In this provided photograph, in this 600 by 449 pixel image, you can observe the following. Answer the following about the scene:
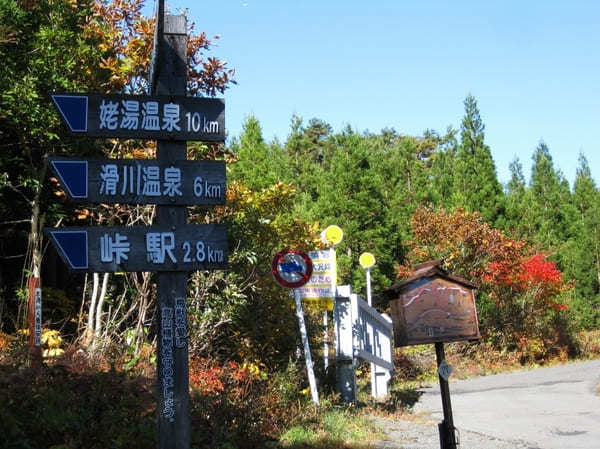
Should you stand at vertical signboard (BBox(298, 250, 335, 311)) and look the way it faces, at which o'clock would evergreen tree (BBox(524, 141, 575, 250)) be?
The evergreen tree is roughly at 7 o'clock from the vertical signboard.

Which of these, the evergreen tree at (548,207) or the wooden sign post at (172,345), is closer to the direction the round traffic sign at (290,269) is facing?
the wooden sign post

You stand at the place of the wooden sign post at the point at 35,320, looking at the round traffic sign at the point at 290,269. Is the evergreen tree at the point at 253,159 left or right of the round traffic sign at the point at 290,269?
left

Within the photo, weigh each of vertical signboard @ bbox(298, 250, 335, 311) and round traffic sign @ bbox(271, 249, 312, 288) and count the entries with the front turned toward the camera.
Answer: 2

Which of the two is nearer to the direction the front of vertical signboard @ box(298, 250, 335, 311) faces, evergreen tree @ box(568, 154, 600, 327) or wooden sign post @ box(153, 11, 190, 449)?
the wooden sign post

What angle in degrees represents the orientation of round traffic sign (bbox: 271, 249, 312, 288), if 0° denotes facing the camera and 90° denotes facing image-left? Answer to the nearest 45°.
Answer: approximately 0°

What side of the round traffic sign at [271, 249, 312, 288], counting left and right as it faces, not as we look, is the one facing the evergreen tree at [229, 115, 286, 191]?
back

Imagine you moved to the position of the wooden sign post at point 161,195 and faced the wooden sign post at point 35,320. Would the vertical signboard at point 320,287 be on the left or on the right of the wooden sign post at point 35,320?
right

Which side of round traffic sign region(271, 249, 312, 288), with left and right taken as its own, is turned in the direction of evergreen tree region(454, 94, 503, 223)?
back

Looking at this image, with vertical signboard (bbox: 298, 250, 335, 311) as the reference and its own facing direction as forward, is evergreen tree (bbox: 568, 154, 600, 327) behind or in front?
behind

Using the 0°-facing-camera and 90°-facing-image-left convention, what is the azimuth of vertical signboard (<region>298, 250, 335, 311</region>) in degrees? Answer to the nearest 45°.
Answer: approximately 0°
